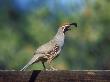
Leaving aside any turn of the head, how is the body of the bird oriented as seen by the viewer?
to the viewer's right
